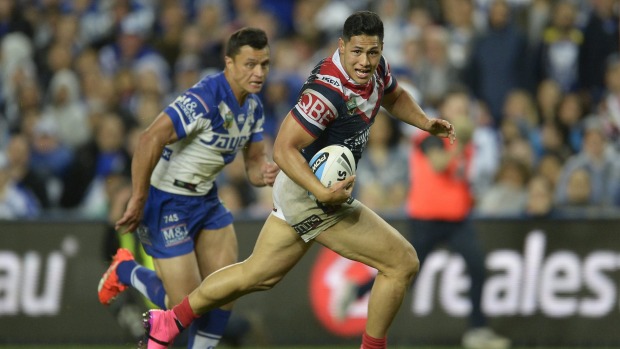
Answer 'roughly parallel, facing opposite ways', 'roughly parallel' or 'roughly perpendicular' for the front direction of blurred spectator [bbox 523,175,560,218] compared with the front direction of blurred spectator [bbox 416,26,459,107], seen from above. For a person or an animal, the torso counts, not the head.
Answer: roughly parallel

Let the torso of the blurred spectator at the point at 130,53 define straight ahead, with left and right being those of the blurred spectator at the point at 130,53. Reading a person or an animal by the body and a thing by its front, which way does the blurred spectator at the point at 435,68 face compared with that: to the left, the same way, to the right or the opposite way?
the same way

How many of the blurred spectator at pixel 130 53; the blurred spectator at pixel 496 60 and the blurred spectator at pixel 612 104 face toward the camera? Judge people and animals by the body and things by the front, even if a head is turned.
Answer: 3

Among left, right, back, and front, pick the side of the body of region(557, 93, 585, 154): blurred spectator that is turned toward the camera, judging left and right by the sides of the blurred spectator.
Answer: front

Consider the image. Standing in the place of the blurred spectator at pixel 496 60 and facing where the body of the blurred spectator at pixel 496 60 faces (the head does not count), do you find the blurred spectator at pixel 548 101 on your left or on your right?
on your left

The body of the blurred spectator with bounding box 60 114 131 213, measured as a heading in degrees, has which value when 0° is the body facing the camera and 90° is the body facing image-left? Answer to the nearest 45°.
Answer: approximately 315°

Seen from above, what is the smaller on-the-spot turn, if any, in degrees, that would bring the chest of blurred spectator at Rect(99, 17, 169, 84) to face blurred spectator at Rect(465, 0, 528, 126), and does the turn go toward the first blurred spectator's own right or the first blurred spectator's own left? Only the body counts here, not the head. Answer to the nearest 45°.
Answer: approximately 45° to the first blurred spectator's own left

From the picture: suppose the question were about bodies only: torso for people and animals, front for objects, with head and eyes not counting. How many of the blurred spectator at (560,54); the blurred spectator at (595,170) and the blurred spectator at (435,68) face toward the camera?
3

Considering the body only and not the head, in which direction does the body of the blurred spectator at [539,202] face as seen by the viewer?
toward the camera

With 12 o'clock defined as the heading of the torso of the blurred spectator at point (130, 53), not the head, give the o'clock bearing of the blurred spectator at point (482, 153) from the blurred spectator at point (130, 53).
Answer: the blurred spectator at point (482, 153) is roughly at 10 o'clock from the blurred spectator at point (130, 53).

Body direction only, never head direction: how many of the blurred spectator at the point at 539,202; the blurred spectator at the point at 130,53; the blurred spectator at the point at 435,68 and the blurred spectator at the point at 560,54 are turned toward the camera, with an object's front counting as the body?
4

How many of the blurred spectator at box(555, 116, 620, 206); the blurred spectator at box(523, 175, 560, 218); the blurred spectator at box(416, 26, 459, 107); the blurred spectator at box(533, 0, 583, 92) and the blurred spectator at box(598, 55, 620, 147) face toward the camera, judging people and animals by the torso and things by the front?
5

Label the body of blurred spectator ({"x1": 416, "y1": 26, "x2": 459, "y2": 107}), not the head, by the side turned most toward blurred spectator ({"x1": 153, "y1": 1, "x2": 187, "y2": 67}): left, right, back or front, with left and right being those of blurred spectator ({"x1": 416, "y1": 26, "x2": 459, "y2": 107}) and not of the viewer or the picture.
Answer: right

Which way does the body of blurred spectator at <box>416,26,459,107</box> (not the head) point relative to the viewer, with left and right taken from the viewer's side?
facing the viewer
